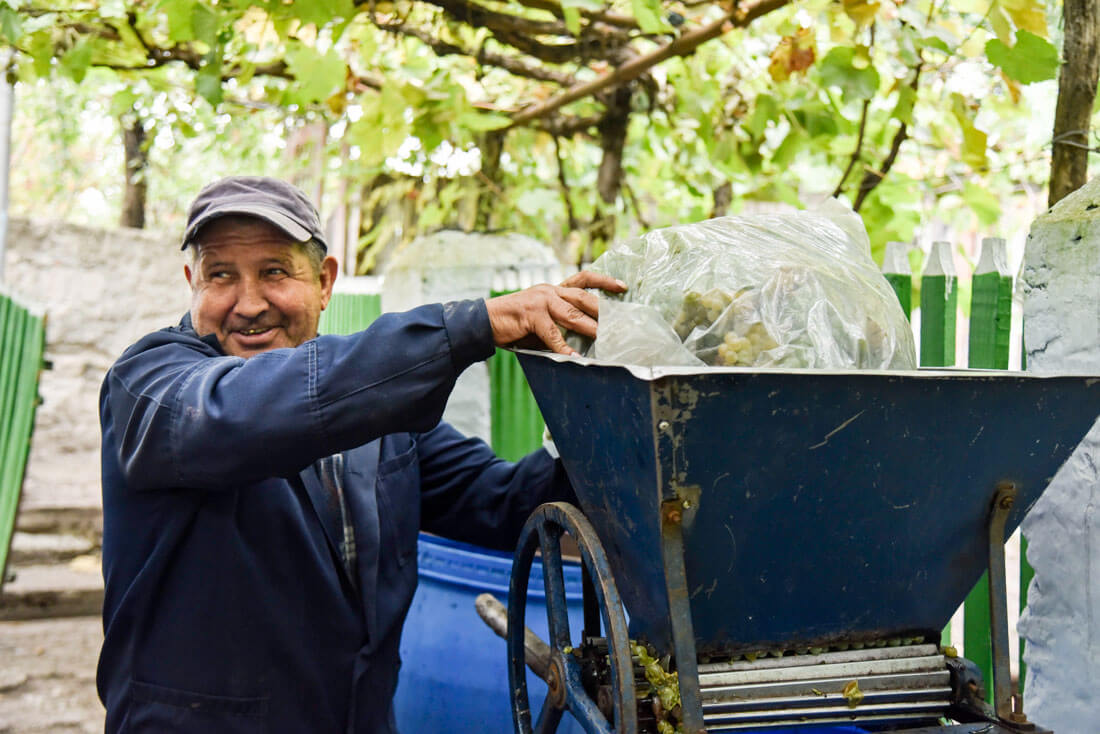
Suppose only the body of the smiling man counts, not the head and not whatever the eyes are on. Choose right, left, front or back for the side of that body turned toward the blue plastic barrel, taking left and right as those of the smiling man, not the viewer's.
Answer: left

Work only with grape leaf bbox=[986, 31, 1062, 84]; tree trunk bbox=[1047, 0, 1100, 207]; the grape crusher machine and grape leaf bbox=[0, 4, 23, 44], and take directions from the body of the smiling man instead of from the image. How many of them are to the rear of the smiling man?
1

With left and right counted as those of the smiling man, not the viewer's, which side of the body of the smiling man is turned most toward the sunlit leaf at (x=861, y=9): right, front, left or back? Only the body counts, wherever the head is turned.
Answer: left

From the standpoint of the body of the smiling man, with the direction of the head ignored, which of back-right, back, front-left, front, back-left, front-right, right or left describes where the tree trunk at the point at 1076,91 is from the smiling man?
front-left

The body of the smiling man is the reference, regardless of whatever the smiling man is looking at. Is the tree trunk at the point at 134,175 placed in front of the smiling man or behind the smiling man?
behind

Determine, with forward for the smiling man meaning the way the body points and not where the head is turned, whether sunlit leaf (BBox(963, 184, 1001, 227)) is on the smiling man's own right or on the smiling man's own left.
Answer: on the smiling man's own left

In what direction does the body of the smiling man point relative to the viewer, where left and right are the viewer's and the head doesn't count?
facing the viewer and to the right of the viewer
